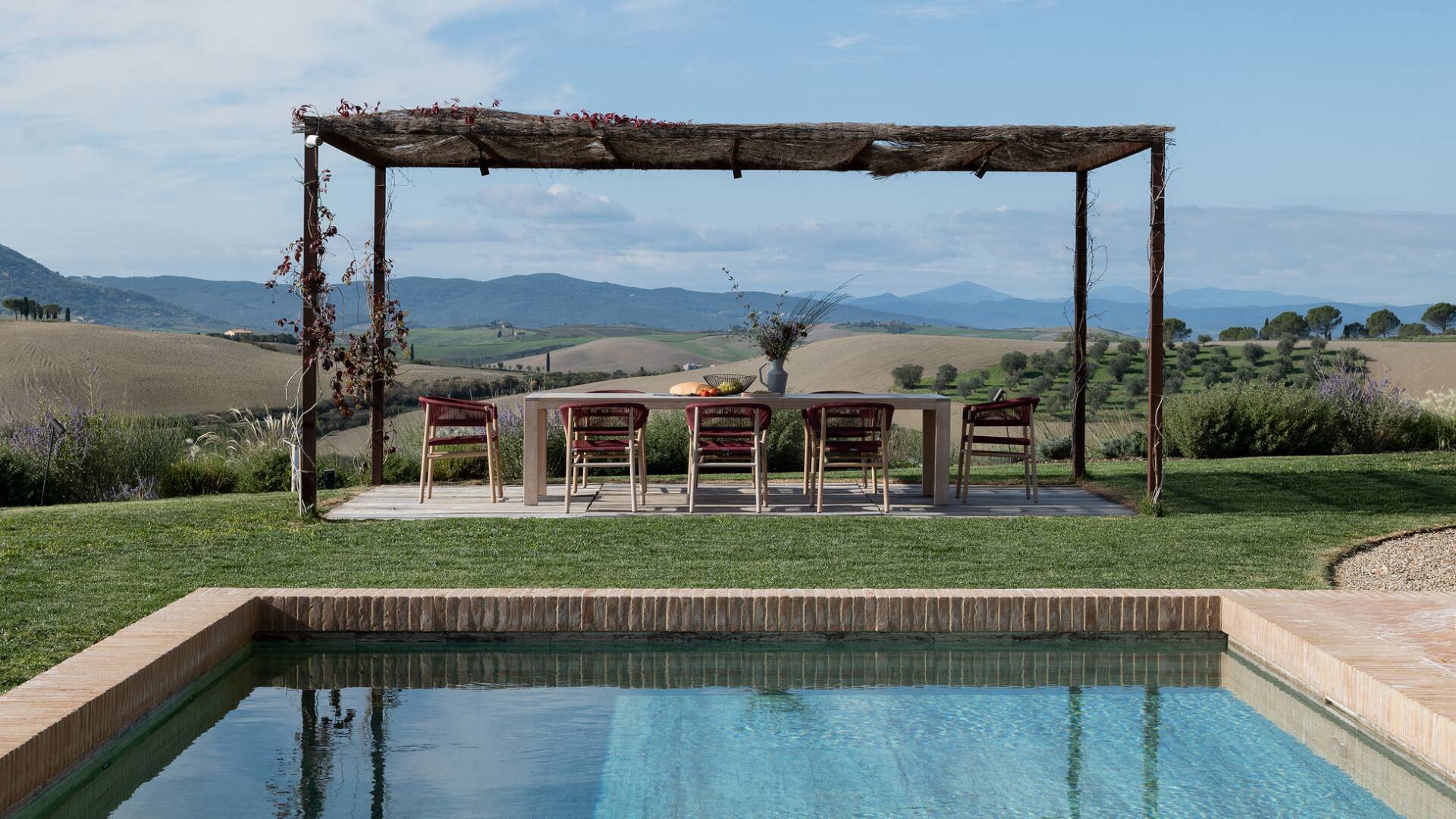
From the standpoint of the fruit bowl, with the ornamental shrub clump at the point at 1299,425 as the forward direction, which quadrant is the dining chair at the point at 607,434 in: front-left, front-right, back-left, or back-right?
back-right

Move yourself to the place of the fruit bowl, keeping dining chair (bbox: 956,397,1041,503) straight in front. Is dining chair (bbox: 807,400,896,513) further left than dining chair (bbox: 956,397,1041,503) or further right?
right

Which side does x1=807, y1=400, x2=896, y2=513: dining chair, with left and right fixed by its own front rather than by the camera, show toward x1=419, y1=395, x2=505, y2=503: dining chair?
left

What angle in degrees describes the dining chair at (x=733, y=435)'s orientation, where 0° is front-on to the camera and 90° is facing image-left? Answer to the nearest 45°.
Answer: approximately 180°

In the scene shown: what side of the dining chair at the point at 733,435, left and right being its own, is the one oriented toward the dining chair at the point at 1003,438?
right

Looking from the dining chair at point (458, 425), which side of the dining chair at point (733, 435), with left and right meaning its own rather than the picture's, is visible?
left

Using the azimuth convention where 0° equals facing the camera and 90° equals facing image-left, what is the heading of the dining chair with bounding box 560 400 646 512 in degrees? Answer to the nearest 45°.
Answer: approximately 180°

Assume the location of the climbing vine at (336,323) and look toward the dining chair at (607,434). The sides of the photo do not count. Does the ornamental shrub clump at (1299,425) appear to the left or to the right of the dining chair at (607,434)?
left

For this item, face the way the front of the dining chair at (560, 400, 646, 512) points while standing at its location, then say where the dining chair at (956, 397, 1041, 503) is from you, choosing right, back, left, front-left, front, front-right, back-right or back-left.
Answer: right

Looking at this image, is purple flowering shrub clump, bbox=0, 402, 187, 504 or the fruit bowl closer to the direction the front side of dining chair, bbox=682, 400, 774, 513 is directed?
the fruit bowl

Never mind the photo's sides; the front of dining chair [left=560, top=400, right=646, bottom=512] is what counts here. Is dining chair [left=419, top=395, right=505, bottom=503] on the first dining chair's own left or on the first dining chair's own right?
on the first dining chair's own left

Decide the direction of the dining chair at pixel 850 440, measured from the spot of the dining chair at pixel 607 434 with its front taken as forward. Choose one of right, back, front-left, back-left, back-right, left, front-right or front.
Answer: right

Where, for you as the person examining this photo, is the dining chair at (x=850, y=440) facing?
facing away from the viewer
